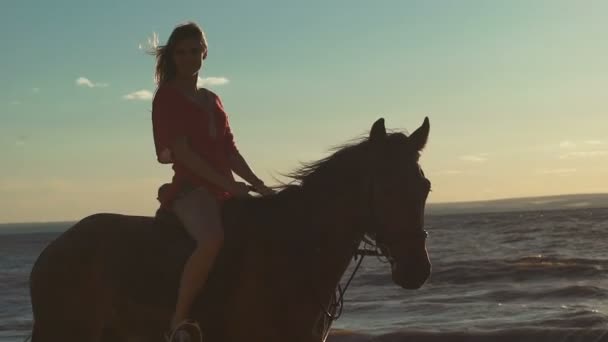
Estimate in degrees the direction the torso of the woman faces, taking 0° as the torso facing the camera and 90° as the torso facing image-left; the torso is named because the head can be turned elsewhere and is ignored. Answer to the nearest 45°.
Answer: approximately 315°
